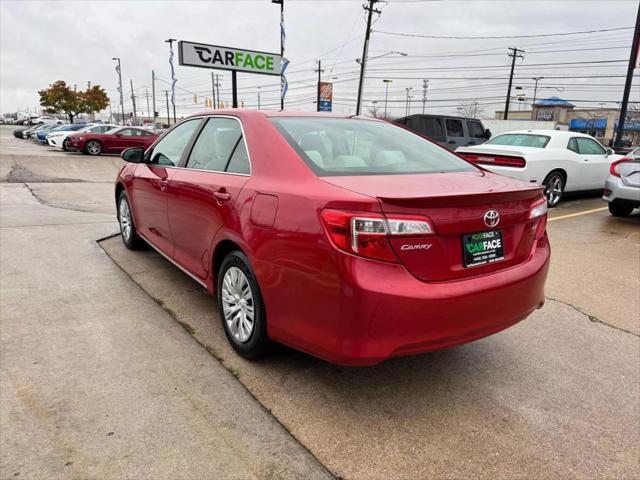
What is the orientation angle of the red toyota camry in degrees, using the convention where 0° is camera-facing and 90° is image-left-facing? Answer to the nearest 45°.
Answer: approximately 135°

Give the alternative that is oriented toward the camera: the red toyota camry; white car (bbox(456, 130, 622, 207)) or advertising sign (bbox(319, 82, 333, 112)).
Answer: the advertising sign

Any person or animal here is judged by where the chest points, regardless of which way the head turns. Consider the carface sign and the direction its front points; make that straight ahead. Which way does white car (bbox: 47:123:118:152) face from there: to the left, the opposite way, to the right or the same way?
to the right

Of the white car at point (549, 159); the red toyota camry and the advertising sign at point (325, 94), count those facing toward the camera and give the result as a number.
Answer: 1

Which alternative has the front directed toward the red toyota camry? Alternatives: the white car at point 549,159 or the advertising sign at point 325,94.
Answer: the advertising sign

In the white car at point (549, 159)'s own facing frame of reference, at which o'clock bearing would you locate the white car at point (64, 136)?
the white car at point (64, 136) is roughly at 8 o'clock from the white car at point (549, 159).

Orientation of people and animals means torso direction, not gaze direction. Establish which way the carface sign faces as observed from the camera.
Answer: facing the viewer and to the right of the viewer

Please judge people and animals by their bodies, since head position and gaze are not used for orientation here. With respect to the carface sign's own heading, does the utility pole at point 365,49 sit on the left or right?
on its left

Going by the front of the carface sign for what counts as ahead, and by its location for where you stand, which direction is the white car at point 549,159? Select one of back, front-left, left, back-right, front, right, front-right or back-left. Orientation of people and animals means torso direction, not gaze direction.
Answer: front

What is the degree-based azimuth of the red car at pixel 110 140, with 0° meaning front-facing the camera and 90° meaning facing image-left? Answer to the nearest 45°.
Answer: approximately 45°

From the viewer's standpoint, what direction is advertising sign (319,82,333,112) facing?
toward the camera
